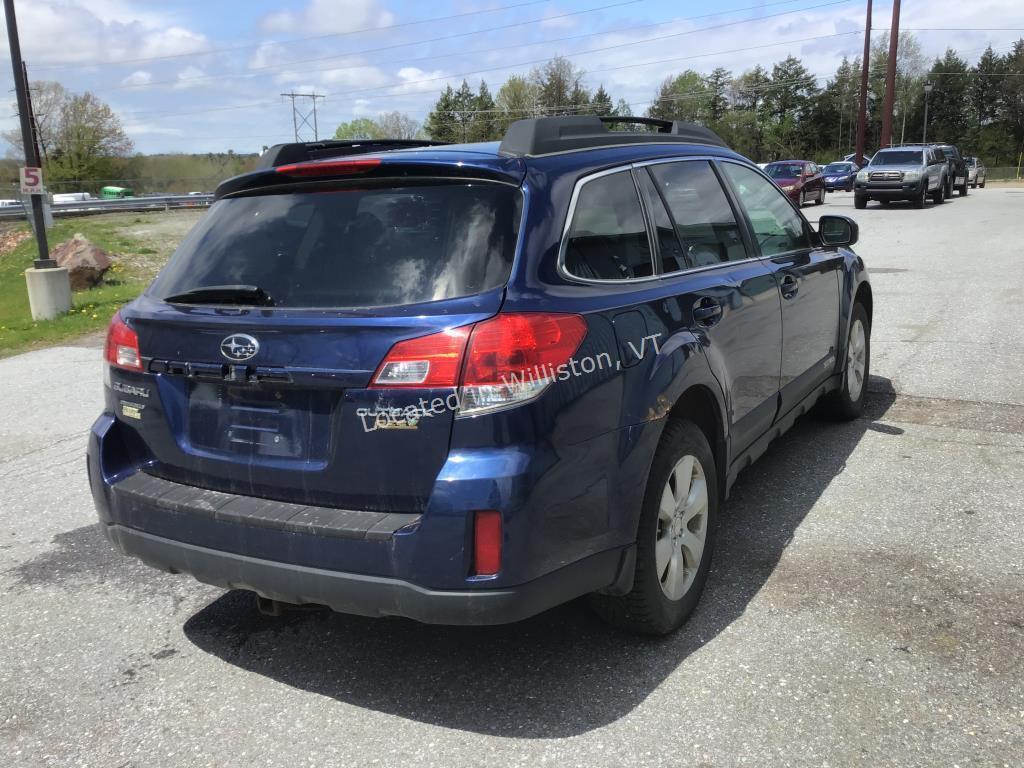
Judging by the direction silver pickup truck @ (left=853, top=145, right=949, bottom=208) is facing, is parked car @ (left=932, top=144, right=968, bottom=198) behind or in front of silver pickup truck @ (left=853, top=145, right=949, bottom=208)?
behind

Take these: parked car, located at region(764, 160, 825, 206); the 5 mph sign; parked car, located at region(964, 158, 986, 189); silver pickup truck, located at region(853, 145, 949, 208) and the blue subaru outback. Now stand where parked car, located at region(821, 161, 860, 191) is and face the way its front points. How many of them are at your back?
1

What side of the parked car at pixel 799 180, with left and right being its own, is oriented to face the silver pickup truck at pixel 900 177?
left

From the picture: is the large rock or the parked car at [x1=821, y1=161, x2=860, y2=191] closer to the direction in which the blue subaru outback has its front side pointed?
the parked car

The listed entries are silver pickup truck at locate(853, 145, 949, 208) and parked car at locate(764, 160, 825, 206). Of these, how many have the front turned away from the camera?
0

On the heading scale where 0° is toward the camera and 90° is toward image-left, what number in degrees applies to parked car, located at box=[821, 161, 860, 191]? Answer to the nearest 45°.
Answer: approximately 45°

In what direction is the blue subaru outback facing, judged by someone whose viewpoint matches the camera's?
facing away from the viewer and to the right of the viewer

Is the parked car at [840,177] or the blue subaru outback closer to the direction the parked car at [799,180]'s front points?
the blue subaru outback

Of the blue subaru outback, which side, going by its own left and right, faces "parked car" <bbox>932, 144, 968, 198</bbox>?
front

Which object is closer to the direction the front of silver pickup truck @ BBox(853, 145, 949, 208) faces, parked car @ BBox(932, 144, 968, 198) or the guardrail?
the guardrail

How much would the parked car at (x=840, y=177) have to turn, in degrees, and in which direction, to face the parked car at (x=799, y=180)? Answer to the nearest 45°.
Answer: approximately 45° to its left

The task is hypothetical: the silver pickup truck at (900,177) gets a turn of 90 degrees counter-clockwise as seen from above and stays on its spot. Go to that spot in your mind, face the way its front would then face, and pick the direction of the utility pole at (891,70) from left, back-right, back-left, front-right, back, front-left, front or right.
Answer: back-left

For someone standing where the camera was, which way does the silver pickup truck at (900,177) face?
facing the viewer and to the left of the viewer

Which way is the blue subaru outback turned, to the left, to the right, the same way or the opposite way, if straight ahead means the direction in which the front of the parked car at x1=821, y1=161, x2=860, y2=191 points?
the opposite way

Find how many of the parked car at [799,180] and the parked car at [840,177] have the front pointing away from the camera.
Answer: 0
